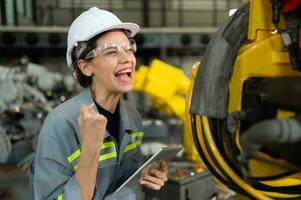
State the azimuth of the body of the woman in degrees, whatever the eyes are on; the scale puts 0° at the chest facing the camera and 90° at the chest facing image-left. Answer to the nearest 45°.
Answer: approximately 315°

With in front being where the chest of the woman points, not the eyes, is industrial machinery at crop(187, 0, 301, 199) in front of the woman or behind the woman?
in front

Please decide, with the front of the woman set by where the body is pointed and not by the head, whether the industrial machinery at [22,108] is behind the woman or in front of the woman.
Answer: behind
